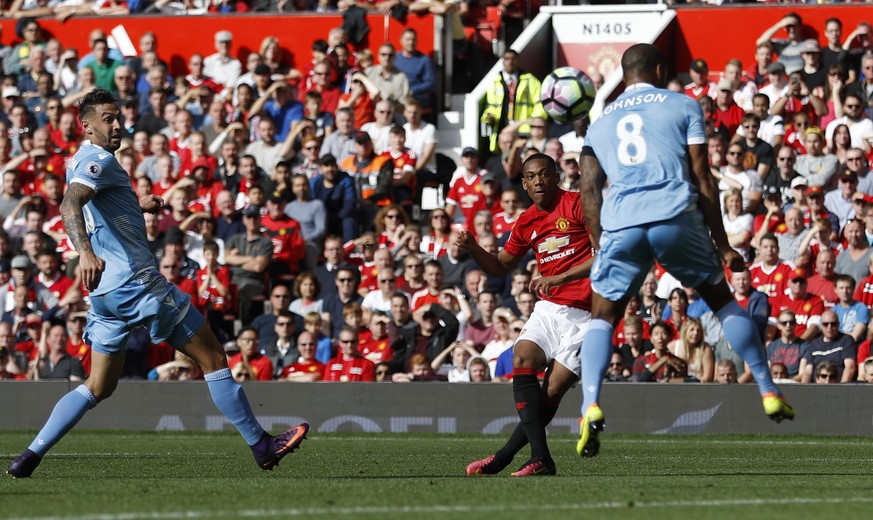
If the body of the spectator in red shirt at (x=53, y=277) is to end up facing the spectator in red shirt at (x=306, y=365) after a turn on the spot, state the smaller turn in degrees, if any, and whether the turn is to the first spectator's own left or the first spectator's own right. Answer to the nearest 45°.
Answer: approximately 45° to the first spectator's own left

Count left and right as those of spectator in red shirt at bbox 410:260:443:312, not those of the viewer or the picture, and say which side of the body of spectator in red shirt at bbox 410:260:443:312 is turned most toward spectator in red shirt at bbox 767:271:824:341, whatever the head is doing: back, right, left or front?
left

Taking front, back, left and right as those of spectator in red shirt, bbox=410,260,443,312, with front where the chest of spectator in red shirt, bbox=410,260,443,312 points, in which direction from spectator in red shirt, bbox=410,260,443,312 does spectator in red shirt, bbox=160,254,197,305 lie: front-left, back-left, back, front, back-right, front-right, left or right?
right

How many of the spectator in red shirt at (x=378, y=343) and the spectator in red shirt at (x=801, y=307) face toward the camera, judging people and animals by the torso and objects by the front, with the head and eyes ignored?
2

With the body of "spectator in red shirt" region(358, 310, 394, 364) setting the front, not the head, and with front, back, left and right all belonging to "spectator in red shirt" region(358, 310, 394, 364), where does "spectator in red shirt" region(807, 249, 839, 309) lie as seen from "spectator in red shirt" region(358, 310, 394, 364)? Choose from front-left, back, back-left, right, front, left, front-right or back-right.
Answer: left

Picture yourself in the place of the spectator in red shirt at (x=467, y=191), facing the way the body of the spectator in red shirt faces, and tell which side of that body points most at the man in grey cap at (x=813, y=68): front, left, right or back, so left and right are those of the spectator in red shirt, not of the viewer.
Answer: left
